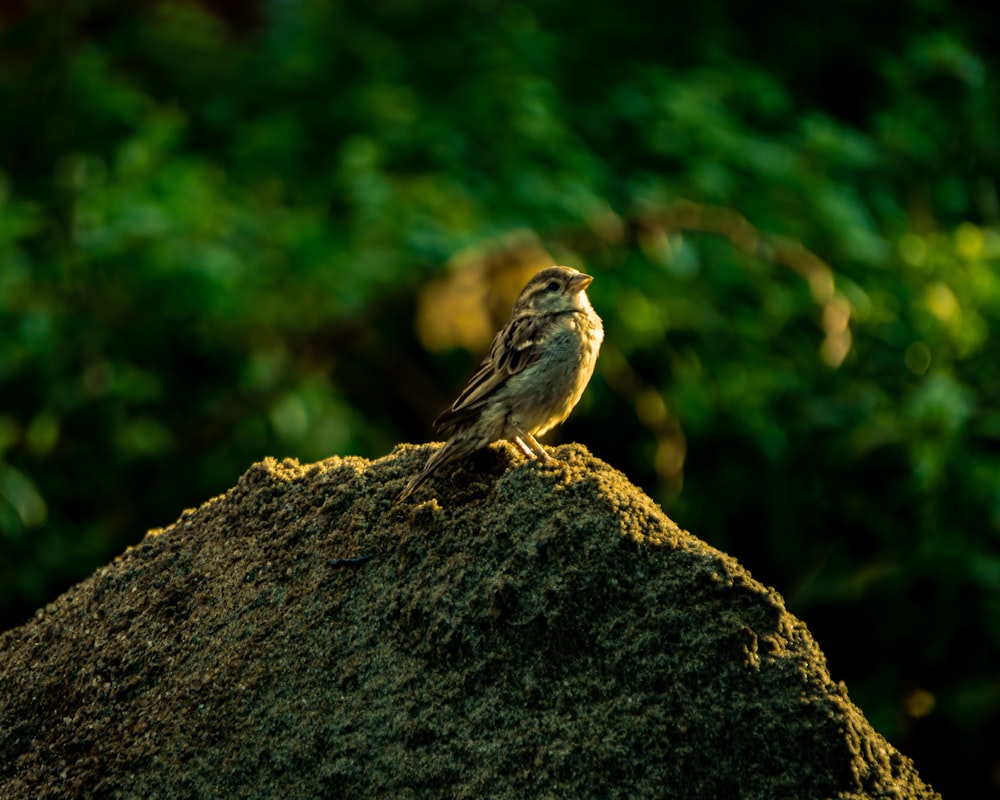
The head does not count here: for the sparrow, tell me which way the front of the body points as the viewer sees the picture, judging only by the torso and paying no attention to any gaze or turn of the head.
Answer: to the viewer's right
